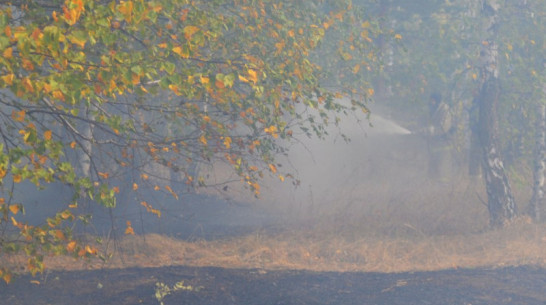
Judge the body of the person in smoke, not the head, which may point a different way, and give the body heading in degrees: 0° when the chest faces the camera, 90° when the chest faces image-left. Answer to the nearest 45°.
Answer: approximately 90°

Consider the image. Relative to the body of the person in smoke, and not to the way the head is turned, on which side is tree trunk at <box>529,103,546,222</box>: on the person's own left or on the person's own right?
on the person's own left
